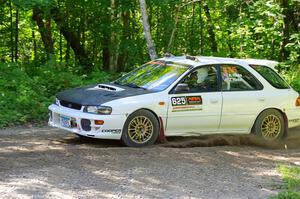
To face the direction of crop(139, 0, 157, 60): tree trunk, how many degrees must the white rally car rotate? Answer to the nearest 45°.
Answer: approximately 135° to its right

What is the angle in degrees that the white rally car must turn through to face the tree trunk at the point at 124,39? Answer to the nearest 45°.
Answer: approximately 135° to its right

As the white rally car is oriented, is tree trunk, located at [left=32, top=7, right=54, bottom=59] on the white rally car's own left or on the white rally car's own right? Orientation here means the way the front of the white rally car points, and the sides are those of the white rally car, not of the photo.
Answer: on the white rally car's own right

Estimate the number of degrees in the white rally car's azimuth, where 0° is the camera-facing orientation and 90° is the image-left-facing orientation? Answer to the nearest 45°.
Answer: approximately 45°

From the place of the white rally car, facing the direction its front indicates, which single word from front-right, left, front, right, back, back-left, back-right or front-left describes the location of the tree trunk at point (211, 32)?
back-right

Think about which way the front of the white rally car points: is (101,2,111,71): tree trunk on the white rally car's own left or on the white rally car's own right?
on the white rally car's own right

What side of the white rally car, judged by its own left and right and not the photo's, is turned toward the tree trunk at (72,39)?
right
